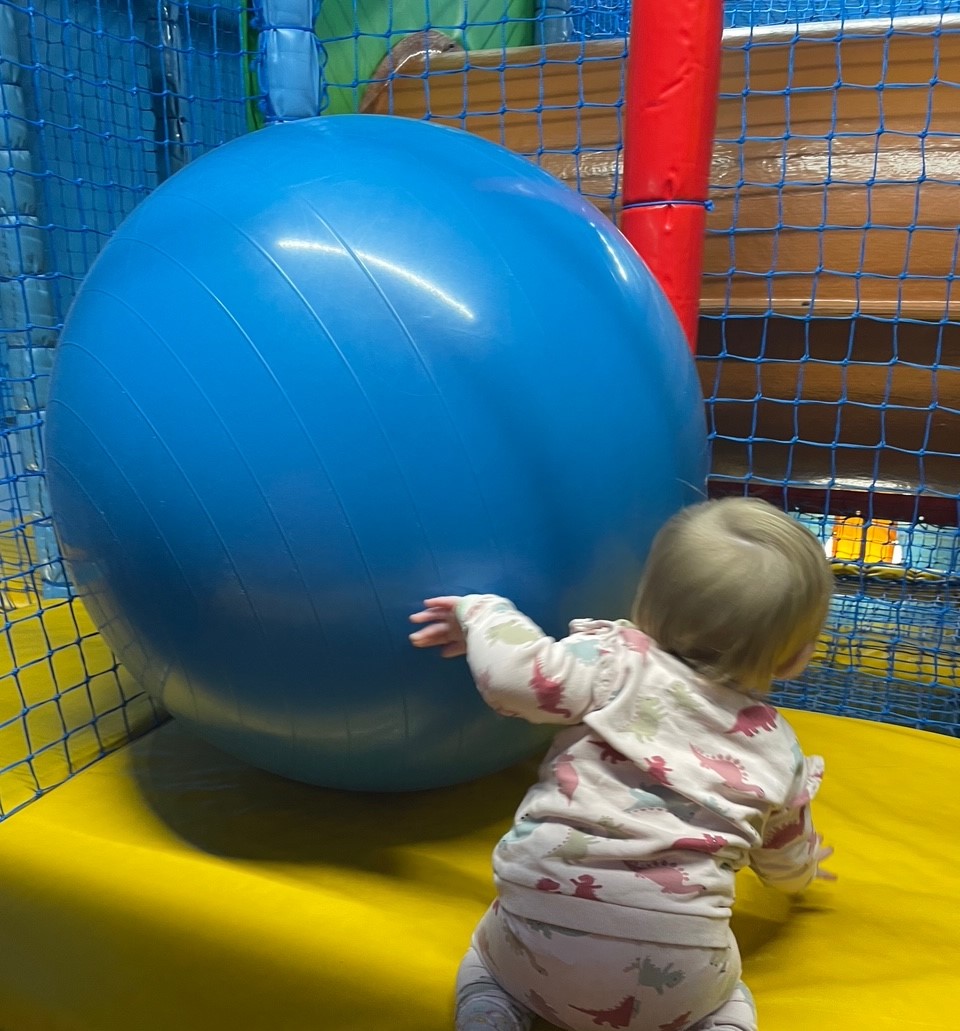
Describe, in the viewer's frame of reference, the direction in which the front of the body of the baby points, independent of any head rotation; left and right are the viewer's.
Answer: facing away from the viewer

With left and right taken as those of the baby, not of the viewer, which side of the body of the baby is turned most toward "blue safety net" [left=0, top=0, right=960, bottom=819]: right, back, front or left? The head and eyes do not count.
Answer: front
